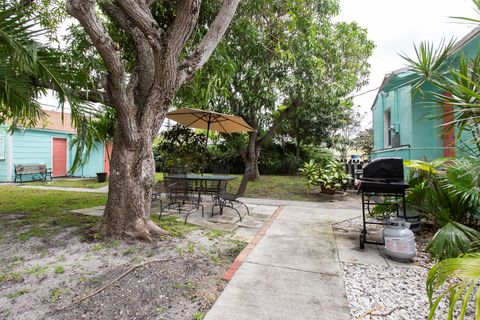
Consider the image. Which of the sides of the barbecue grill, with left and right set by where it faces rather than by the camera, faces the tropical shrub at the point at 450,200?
back

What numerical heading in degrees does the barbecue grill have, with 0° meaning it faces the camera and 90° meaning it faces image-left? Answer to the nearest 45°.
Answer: approximately 90°

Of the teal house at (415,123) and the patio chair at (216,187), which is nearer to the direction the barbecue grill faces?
the patio chair

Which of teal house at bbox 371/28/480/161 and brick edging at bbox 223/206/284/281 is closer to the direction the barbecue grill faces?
the brick edging

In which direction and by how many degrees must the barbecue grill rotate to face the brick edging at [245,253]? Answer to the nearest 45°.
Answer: approximately 45° to its left

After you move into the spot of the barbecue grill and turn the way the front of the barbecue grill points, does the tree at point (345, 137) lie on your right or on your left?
on your right

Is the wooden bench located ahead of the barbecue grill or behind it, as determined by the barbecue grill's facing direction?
ahead

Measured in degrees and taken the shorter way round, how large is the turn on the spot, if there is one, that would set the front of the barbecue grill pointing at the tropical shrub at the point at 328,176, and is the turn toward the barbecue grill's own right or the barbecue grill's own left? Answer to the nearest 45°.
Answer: approximately 90° to the barbecue grill's own right
